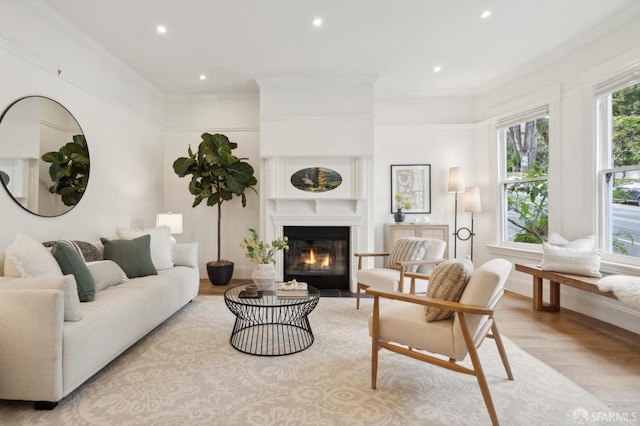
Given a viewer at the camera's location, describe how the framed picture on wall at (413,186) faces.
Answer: facing the viewer

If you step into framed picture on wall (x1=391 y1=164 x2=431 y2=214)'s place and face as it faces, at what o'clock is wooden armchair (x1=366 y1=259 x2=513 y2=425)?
The wooden armchair is roughly at 12 o'clock from the framed picture on wall.

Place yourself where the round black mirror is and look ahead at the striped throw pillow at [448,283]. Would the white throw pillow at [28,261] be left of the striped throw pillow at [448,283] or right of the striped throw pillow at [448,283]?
right

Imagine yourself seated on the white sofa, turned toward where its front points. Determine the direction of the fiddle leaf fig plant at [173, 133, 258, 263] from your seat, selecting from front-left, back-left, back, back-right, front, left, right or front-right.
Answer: left

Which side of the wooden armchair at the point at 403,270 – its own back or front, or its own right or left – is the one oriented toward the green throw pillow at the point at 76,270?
front

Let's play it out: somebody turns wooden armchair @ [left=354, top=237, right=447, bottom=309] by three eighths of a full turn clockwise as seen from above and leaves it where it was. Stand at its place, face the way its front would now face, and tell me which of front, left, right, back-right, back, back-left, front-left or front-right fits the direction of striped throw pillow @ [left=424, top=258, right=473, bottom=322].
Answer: back

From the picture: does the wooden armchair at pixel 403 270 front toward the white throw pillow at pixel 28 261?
yes

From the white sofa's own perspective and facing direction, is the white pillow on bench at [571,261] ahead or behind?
ahead

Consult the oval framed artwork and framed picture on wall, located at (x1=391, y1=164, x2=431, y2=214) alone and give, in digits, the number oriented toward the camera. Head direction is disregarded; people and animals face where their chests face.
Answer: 2

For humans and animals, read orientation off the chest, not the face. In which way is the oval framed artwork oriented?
toward the camera

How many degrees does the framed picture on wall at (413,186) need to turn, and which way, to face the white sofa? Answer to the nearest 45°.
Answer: approximately 45° to its right

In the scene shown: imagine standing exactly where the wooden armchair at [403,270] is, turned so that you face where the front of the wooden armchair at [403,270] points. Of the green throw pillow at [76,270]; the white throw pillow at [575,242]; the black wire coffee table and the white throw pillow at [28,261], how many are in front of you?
3

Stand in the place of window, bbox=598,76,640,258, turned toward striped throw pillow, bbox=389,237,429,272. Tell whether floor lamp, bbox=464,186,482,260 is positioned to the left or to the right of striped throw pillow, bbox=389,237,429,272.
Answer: right

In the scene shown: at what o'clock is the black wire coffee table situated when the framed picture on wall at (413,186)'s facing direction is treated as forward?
The black wire coffee table is roughly at 1 o'clock from the framed picture on wall.

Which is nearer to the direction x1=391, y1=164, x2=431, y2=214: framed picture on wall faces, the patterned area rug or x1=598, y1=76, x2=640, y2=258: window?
the patterned area rug

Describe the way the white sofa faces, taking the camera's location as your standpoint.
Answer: facing the viewer and to the right of the viewer

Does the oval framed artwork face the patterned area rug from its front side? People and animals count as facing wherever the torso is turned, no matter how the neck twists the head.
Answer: yes

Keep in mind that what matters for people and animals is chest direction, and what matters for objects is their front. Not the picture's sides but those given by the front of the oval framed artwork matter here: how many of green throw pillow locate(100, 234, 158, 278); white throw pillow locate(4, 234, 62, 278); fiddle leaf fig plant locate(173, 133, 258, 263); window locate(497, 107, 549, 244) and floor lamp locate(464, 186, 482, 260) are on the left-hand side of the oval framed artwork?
2

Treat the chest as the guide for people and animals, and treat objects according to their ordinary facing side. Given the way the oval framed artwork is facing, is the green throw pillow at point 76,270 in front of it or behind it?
in front
